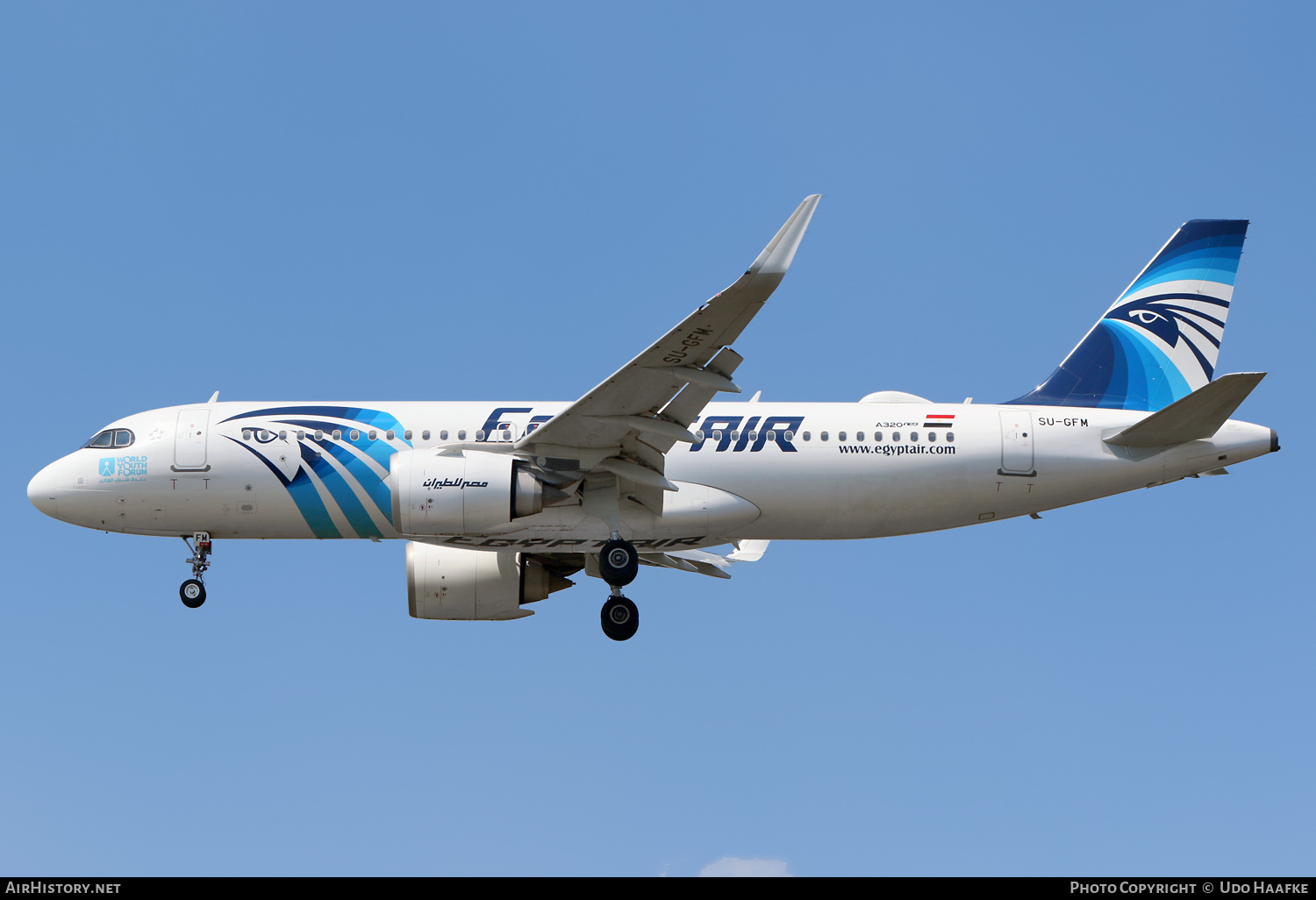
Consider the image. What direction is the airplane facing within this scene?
to the viewer's left
